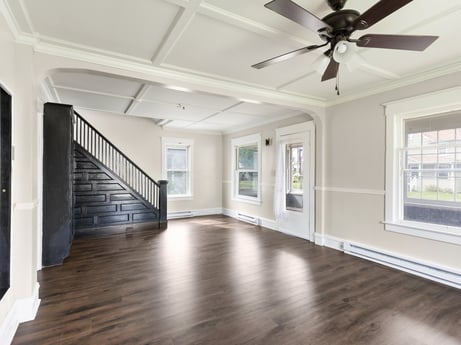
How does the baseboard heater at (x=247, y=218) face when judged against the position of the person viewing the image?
facing the viewer and to the left of the viewer

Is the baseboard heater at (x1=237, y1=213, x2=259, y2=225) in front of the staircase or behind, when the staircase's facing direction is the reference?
in front

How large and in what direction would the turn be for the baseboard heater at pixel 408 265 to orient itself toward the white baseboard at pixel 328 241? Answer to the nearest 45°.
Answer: approximately 90° to its right

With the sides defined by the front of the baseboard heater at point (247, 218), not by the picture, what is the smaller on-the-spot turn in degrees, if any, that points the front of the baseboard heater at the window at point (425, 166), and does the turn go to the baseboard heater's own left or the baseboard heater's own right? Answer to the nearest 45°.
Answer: approximately 90° to the baseboard heater's own left

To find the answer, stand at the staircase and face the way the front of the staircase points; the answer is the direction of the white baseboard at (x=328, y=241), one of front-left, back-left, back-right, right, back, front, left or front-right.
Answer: front-right

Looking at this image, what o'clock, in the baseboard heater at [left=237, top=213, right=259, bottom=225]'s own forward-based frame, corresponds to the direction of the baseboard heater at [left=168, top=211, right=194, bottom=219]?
the baseboard heater at [left=168, top=211, right=194, bottom=219] is roughly at 2 o'clock from the baseboard heater at [left=237, top=213, right=259, bottom=225].

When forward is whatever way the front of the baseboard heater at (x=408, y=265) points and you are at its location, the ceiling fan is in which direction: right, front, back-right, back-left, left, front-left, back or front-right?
front-left

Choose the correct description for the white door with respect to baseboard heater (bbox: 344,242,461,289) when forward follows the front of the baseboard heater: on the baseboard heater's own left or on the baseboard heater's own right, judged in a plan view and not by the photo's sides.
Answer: on the baseboard heater's own right

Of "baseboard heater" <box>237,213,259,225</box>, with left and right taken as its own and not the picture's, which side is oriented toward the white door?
left

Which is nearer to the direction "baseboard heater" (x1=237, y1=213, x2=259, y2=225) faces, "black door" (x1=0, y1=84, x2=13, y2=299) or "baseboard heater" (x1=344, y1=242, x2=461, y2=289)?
the black door

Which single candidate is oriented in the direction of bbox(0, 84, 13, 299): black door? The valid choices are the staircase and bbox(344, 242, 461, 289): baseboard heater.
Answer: the baseboard heater

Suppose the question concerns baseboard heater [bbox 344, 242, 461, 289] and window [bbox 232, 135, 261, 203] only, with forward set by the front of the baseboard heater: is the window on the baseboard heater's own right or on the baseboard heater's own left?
on the baseboard heater's own right

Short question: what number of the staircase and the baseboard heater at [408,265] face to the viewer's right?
1

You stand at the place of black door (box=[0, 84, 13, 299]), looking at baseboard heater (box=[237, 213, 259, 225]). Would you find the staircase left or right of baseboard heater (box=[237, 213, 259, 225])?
left

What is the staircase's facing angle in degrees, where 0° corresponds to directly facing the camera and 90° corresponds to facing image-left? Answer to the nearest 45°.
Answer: approximately 270°
